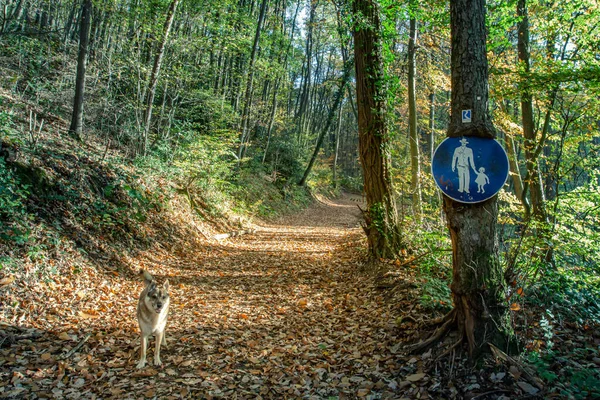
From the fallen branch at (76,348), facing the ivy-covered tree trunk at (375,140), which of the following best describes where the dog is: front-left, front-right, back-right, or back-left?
front-right

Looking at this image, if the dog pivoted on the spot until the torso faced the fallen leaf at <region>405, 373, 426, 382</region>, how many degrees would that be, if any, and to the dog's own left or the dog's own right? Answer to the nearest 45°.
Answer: approximately 45° to the dog's own left

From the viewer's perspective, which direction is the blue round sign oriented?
toward the camera

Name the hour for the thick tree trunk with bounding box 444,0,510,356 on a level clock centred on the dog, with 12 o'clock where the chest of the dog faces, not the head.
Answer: The thick tree trunk is roughly at 10 o'clock from the dog.

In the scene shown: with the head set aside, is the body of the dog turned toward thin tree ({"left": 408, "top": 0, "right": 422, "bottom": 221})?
no

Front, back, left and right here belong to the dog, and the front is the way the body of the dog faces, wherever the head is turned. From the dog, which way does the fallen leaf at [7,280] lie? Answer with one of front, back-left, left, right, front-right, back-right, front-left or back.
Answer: back-right

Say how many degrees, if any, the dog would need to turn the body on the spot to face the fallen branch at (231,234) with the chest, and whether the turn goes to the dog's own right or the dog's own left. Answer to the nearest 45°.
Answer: approximately 180°

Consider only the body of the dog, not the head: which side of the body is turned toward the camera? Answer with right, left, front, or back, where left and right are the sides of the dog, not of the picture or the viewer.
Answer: front

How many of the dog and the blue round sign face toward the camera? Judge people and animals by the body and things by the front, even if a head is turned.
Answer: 2

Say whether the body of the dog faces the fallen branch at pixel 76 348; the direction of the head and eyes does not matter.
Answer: no

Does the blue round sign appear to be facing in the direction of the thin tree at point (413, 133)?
no

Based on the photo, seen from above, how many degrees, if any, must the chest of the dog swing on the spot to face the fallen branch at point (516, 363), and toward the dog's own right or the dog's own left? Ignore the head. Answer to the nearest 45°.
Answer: approximately 45° to the dog's own left

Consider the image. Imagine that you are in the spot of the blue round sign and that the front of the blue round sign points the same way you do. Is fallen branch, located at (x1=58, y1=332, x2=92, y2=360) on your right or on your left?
on your right

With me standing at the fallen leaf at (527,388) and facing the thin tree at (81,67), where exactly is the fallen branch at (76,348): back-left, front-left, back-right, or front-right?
front-left

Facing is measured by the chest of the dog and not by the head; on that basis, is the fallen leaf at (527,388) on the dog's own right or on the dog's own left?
on the dog's own left
